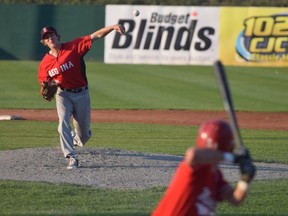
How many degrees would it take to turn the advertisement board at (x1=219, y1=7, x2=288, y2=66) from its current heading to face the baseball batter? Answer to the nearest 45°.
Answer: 0° — it already faces them

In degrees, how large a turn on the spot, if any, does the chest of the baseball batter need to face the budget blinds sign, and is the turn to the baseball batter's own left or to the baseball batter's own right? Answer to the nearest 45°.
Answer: approximately 45° to the baseball batter's own left

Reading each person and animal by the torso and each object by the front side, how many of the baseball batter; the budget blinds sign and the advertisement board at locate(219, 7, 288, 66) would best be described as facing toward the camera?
2

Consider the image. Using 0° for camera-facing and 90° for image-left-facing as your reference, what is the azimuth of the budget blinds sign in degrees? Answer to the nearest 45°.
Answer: approximately 0°

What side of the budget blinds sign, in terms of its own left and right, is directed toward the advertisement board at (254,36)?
left

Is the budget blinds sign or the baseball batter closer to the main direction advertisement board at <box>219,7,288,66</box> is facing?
the baseball batter

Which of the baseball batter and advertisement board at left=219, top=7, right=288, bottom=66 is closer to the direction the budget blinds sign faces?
the baseball batter

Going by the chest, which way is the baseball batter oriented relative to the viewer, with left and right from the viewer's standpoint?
facing away from the viewer and to the right of the viewer

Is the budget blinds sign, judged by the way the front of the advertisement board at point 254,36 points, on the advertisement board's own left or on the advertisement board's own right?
on the advertisement board's own right

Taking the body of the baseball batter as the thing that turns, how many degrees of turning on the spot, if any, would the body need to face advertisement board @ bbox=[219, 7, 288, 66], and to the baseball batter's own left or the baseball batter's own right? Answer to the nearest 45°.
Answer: approximately 45° to the baseball batter's own left

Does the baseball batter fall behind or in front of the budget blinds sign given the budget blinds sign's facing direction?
in front
